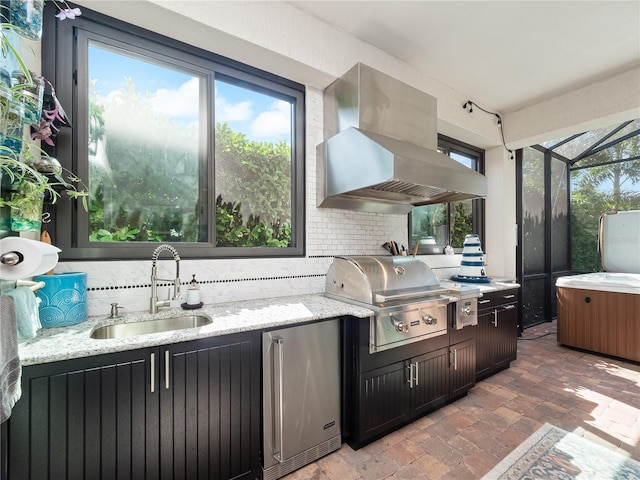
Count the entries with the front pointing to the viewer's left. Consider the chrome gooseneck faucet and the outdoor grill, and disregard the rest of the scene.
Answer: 0

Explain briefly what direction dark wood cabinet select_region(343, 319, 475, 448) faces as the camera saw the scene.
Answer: facing the viewer and to the right of the viewer

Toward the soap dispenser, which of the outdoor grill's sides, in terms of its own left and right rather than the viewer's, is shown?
right

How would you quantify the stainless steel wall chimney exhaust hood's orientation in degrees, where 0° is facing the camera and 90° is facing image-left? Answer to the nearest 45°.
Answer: approximately 315°

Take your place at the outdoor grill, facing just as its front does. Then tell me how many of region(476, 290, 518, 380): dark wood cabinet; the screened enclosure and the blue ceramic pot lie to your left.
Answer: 2

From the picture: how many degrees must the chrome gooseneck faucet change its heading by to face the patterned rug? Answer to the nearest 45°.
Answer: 0° — it already faces it

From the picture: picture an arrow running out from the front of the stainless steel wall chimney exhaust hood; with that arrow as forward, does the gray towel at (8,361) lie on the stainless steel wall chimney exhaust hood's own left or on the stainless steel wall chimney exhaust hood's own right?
on the stainless steel wall chimney exhaust hood's own right

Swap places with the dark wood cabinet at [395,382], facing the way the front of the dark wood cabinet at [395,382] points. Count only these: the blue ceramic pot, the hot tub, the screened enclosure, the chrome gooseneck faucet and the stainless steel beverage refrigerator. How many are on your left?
2

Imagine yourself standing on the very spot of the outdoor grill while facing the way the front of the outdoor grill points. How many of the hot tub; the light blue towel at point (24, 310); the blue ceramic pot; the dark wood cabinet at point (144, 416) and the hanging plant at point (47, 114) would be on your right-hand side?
4

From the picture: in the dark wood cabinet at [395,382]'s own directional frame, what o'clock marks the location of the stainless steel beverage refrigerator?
The stainless steel beverage refrigerator is roughly at 3 o'clock from the dark wood cabinet.
